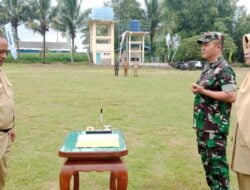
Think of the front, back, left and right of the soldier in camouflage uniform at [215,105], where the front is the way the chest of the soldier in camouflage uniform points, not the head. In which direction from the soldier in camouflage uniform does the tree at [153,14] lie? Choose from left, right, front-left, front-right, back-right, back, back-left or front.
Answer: right

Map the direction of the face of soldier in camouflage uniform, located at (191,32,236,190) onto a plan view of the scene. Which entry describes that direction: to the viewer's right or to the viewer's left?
to the viewer's left

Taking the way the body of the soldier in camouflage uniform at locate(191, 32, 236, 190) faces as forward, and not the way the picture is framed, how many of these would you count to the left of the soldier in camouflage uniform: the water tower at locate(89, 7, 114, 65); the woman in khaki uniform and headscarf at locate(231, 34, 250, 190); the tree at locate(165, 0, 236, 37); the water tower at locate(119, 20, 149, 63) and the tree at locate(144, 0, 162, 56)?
1

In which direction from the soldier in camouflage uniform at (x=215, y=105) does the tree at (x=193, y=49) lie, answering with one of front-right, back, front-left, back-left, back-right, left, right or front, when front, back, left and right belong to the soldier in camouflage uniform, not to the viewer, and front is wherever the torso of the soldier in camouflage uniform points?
right

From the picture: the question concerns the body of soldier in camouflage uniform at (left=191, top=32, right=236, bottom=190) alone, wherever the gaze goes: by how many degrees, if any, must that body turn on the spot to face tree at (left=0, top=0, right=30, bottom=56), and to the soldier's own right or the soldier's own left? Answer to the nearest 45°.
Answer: approximately 45° to the soldier's own right

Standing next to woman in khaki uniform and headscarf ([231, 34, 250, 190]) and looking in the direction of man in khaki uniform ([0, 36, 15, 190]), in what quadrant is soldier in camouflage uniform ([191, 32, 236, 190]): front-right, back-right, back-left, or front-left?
front-right

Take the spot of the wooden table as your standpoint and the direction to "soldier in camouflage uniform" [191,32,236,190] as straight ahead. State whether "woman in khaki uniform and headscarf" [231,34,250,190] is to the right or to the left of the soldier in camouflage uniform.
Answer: right

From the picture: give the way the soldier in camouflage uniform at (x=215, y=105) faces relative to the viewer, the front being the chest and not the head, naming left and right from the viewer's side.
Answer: facing to the left of the viewer

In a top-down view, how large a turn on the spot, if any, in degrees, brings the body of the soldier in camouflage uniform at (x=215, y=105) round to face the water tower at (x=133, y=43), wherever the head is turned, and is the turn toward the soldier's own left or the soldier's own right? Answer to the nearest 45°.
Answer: approximately 90° to the soldier's own right

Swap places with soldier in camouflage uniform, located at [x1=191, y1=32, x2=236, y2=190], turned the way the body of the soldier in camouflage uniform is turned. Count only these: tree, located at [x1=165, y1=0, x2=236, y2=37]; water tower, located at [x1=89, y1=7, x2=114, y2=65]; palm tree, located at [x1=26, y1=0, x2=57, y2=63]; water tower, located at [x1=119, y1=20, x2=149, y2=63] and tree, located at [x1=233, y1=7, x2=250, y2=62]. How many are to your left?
0
